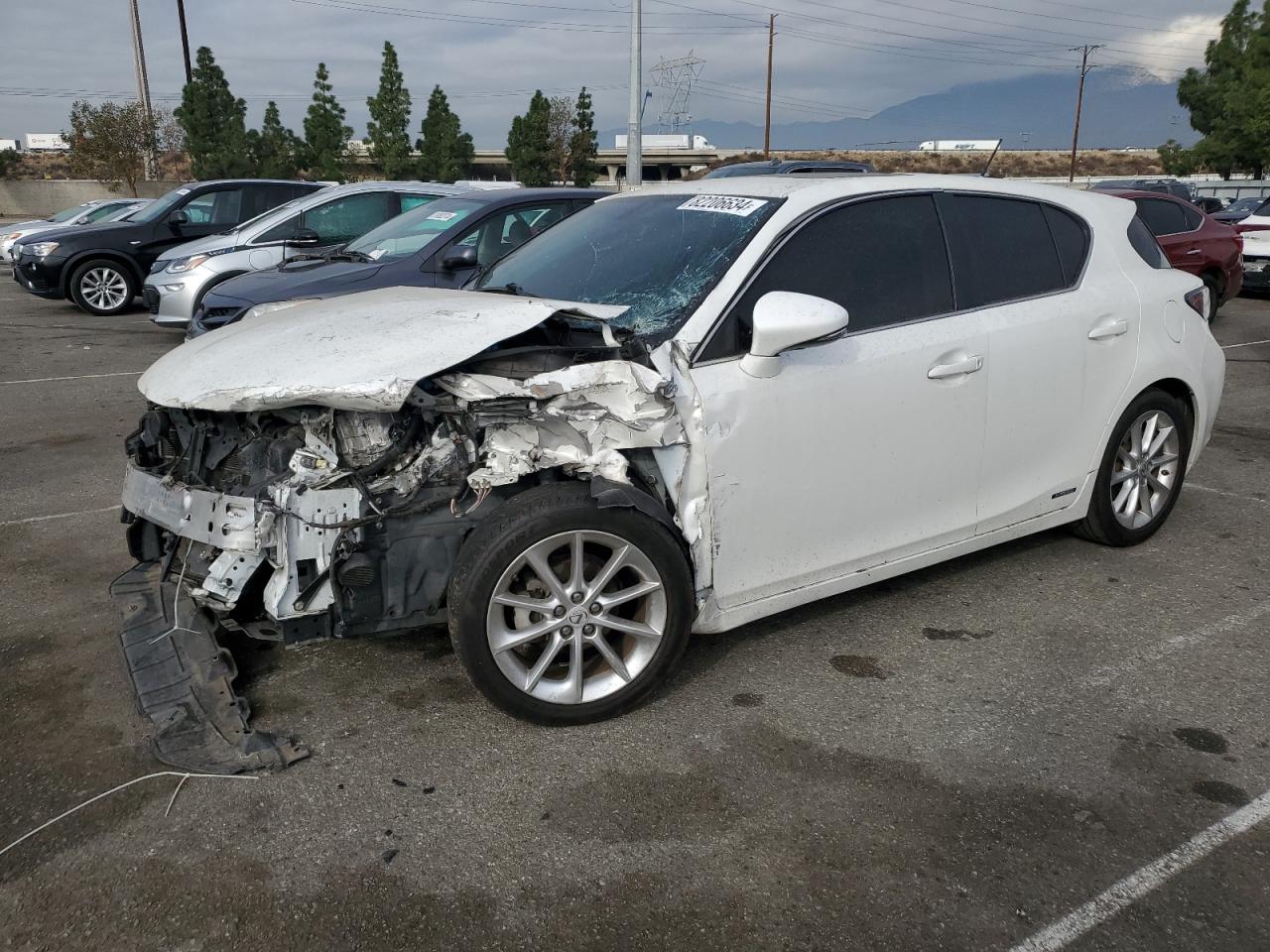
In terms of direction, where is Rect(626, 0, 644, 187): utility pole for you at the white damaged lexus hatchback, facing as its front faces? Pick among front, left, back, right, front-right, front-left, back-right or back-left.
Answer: back-right

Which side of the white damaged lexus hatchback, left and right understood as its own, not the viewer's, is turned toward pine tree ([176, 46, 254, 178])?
right

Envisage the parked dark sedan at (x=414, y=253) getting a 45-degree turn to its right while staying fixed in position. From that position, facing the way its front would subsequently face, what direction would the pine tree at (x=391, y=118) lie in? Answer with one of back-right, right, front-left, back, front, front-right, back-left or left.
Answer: right

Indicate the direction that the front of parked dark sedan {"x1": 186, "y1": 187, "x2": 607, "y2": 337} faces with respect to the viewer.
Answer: facing the viewer and to the left of the viewer

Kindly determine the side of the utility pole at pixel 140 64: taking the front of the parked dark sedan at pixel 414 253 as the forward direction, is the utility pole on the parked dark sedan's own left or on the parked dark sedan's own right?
on the parked dark sedan's own right

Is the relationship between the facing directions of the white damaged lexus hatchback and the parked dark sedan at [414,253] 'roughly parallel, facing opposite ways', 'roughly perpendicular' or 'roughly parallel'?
roughly parallel
